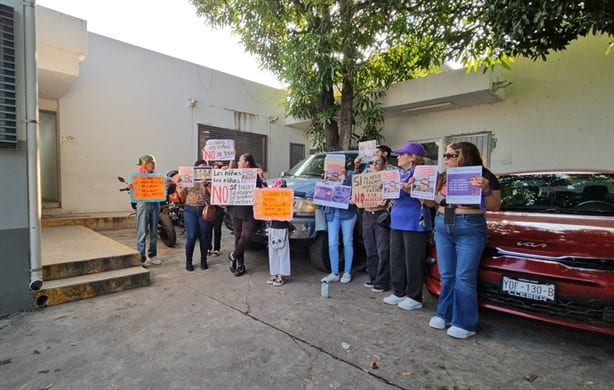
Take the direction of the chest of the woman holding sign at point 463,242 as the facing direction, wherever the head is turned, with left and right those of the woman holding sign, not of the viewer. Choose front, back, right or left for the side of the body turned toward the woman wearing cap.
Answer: right

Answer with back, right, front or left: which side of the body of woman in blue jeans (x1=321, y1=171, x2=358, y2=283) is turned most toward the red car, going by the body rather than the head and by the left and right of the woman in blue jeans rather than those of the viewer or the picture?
left

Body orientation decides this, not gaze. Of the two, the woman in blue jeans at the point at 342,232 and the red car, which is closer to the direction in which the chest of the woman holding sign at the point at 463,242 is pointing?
the woman in blue jeans

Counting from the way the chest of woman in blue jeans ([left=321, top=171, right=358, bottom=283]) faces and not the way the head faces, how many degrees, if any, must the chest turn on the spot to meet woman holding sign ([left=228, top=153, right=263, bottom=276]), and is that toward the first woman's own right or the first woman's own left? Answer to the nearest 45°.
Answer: approximately 45° to the first woman's own right

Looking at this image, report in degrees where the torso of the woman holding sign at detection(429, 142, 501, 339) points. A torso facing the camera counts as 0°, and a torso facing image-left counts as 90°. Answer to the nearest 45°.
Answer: approximately 45°

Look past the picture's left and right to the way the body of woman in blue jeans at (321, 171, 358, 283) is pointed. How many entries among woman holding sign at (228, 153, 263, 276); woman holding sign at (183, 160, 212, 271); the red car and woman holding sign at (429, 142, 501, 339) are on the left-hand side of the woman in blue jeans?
2

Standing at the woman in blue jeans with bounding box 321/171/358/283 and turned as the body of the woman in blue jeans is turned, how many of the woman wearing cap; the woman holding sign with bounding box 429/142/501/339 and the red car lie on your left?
3

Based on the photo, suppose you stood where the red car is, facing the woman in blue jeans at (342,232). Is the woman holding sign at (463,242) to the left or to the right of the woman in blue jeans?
left

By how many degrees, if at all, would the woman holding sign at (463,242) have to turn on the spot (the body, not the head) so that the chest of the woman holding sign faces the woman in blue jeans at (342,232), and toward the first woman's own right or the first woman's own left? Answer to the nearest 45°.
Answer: approximately 90° to the first woman's own right

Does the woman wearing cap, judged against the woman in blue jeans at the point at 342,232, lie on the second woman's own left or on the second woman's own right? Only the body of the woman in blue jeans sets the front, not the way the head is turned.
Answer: on the second woman's own left
